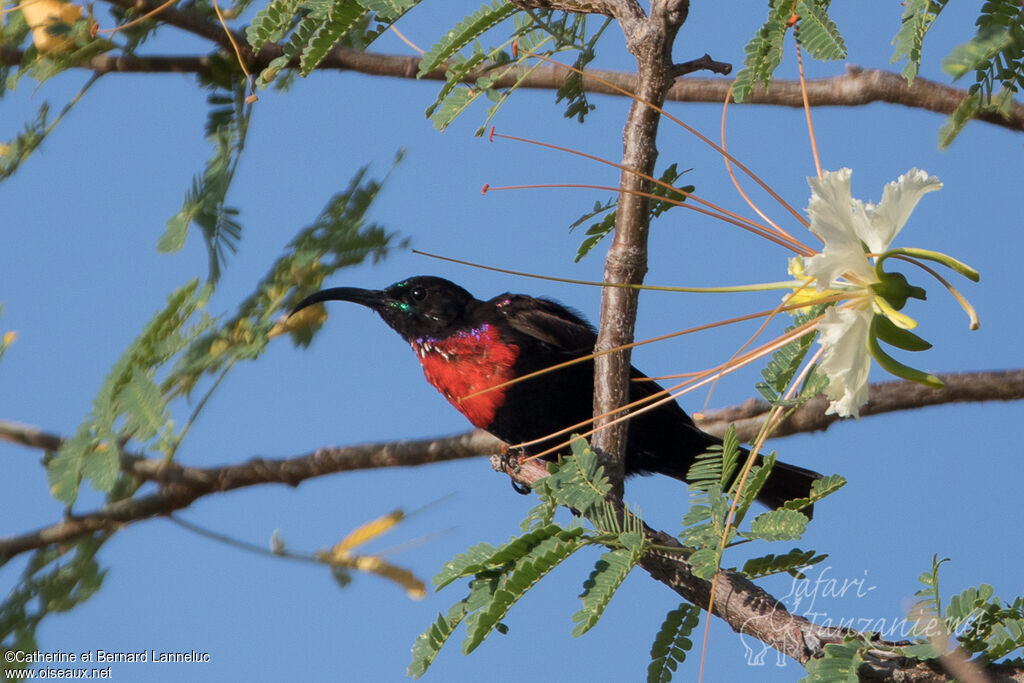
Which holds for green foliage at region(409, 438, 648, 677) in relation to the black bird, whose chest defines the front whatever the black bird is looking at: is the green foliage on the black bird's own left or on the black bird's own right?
on the black bird's own left

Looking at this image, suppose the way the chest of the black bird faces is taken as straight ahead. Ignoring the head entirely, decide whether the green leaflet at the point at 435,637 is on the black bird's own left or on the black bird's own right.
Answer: on the black bird's own left

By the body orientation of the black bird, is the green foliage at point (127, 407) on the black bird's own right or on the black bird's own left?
on the black bird's own right

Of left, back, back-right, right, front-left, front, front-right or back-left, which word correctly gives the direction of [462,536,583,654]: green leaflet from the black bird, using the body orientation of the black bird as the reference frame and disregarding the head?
left

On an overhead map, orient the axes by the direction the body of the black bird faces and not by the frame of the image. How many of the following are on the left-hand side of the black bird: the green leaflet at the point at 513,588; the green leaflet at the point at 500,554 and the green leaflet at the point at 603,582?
3

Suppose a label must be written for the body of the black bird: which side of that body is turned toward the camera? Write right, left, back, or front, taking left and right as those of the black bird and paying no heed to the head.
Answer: left

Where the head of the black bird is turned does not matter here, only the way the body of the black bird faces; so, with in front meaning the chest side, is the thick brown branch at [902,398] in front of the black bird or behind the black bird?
behind
